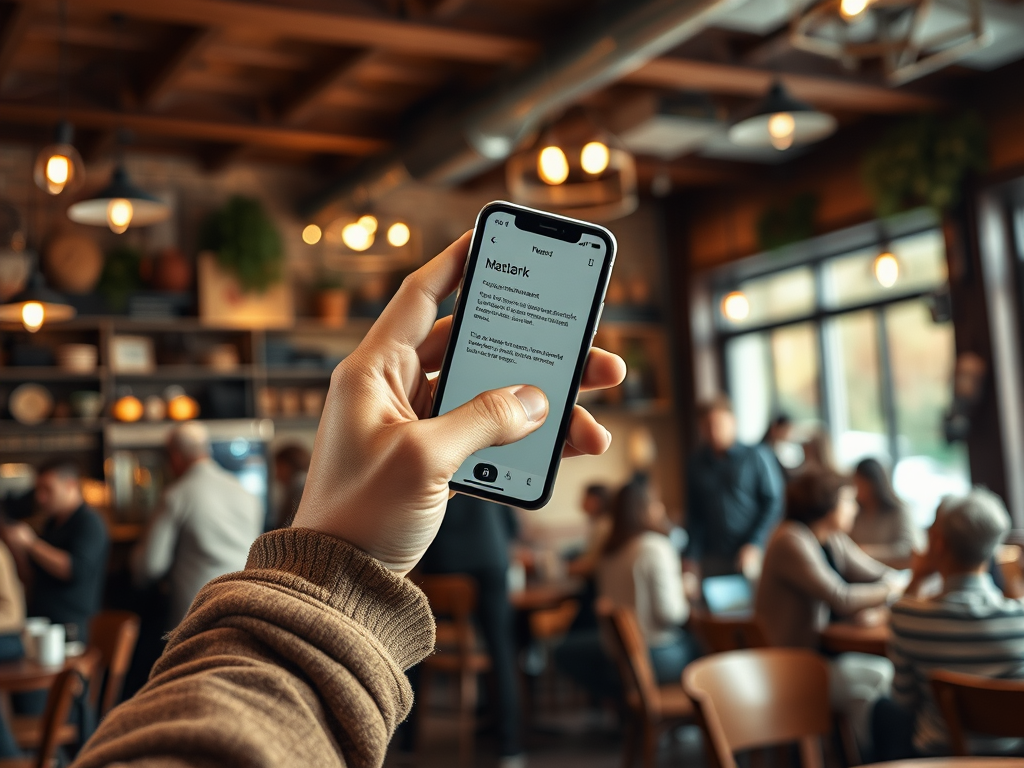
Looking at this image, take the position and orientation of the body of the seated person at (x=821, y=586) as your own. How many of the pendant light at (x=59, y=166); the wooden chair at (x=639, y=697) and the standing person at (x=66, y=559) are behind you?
3

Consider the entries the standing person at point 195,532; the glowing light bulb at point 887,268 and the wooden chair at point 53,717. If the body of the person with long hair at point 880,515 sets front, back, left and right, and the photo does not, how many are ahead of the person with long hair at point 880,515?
2

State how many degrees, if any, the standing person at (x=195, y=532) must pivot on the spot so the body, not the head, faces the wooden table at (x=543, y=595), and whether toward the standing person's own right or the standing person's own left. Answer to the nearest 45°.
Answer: approximately 135° to the standing person's own right

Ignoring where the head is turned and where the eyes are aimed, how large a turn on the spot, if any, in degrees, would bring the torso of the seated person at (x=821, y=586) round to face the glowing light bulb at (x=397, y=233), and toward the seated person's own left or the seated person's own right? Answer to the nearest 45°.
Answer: approximately 135° to the seated person's own left

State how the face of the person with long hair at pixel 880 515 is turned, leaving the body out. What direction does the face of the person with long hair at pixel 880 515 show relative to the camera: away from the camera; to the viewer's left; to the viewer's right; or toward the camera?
to the viewer's left

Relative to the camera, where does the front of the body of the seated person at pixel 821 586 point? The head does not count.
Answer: to the viewer's right
